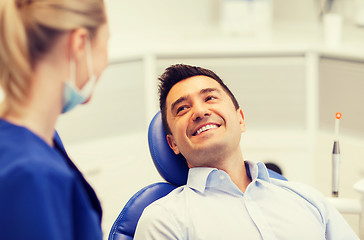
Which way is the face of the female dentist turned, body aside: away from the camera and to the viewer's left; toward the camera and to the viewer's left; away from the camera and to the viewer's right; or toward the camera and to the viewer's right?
away from the camera and to the viewer's right

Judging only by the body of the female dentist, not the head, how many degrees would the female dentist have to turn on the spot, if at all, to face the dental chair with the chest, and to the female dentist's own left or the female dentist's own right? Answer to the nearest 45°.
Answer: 0° — they already face it

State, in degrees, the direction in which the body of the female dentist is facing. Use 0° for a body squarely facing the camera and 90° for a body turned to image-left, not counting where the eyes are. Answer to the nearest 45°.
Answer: approximately 225°

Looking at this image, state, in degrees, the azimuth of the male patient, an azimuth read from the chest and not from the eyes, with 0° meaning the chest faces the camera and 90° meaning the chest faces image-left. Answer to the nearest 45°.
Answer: approximately 0°

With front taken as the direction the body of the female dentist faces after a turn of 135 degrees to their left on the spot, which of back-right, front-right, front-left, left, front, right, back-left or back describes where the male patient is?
back-right
